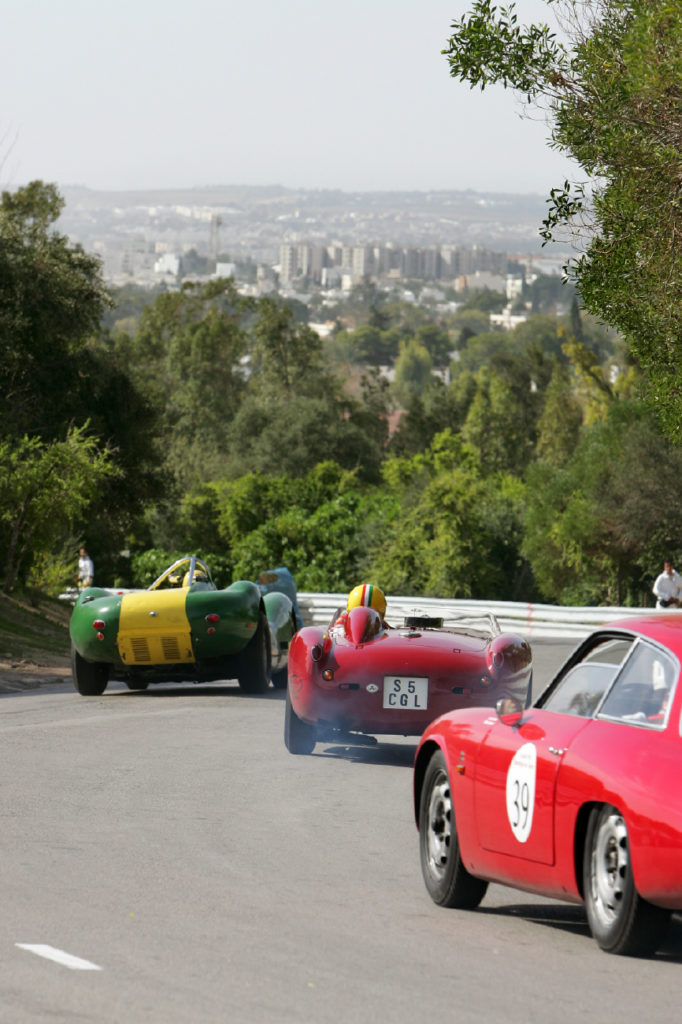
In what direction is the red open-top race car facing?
away from the camera

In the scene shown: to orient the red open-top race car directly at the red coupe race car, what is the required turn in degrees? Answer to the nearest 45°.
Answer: approximately 180°

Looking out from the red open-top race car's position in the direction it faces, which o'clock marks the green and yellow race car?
The green and yellow race car is roughly at 11 o'clock from the red open-top race car.

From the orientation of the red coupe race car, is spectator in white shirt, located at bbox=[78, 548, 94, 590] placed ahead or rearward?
ahead

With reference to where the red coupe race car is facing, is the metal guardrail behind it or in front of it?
in front

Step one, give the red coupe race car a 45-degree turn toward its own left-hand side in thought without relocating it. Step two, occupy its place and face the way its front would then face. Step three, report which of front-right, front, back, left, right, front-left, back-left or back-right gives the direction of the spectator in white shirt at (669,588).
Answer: right

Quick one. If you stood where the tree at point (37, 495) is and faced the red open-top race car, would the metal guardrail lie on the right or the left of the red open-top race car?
left

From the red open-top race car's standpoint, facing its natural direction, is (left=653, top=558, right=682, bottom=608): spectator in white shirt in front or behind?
in front

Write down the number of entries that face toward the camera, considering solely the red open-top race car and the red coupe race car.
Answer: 0

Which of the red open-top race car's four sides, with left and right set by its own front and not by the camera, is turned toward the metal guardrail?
front
